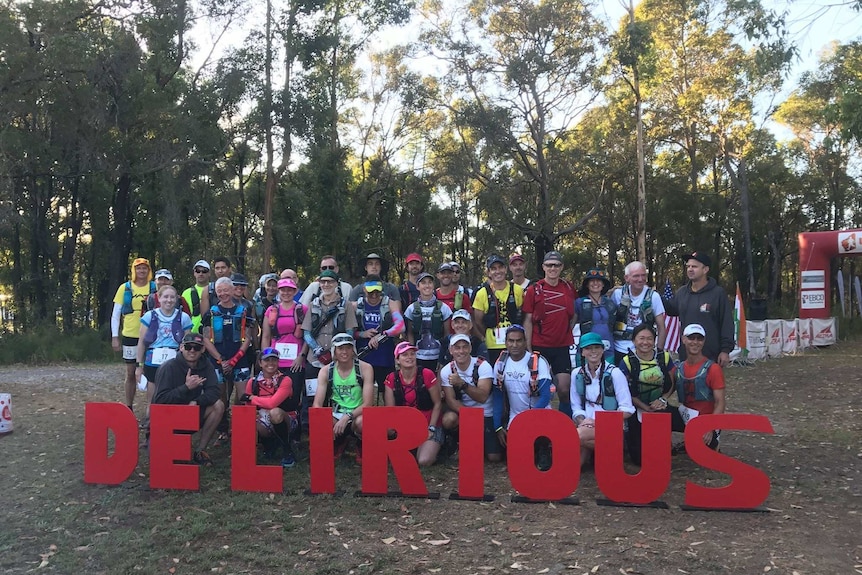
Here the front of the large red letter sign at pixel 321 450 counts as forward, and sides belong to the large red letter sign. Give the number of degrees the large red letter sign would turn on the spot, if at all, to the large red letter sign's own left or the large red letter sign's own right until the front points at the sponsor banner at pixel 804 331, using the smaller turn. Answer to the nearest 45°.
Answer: approximately 135° to the large red letter sign's own left

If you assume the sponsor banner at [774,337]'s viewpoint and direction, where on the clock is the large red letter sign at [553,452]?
The large red letter sign is roughly at 12 o'clock from the sponsor banner.

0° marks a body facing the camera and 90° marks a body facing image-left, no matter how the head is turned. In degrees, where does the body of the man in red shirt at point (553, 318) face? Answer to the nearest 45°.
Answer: approximately 0°

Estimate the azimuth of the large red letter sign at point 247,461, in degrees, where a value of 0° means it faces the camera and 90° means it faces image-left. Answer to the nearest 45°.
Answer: approximately 0°
